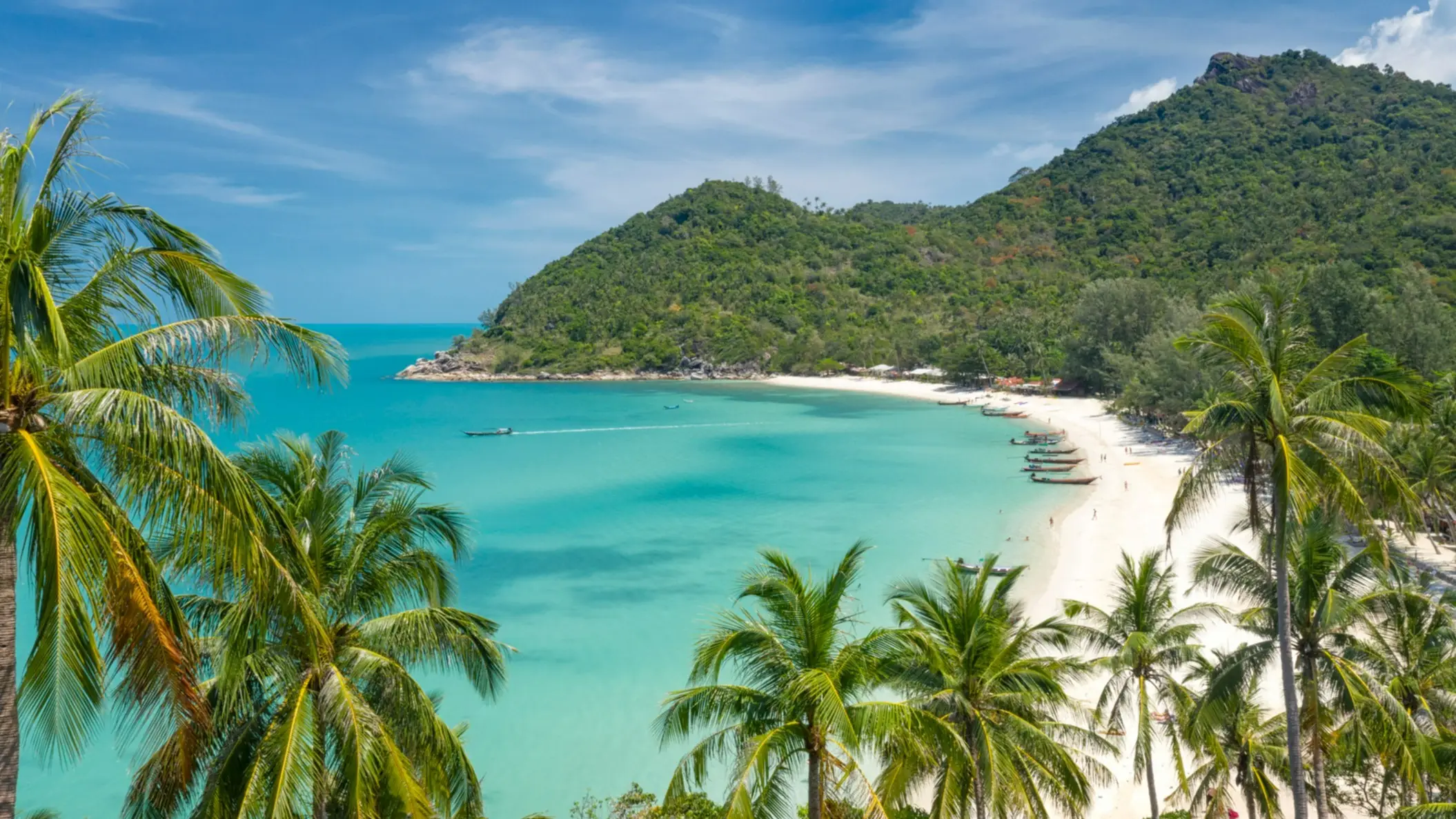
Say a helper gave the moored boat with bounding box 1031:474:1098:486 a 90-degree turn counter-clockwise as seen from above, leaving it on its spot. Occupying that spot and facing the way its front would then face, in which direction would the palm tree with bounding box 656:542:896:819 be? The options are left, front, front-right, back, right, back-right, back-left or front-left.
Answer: back

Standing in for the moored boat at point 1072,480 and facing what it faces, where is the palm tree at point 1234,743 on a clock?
The palm tree is roughly at 3 o'clock from the moored boat.

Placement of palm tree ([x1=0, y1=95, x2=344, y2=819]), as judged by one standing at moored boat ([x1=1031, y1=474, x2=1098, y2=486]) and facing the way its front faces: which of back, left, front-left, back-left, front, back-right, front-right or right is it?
right

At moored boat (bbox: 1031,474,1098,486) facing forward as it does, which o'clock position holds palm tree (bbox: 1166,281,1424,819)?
The palm tree is roughly at 3 o'clock from the moored boat.

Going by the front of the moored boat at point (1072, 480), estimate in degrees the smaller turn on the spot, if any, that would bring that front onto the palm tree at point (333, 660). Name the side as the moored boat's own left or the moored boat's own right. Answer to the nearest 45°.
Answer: approximately 90° to the moored boat's own right

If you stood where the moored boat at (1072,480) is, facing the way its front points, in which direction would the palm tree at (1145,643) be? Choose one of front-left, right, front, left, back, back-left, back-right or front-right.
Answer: right

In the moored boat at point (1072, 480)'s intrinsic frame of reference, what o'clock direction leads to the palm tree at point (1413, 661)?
The palm tree is roughly at 3 o'clock from the moored boat.

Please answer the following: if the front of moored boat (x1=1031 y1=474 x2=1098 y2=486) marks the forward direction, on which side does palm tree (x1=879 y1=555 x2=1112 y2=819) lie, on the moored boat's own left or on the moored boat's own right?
on the moored boat's own right

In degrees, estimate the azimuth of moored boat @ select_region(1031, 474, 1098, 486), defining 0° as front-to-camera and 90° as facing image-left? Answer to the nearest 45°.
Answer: approximately 270°

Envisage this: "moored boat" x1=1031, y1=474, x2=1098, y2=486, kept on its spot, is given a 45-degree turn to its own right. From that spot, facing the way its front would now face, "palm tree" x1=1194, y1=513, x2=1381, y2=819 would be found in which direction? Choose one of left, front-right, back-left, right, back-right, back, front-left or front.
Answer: front-right
